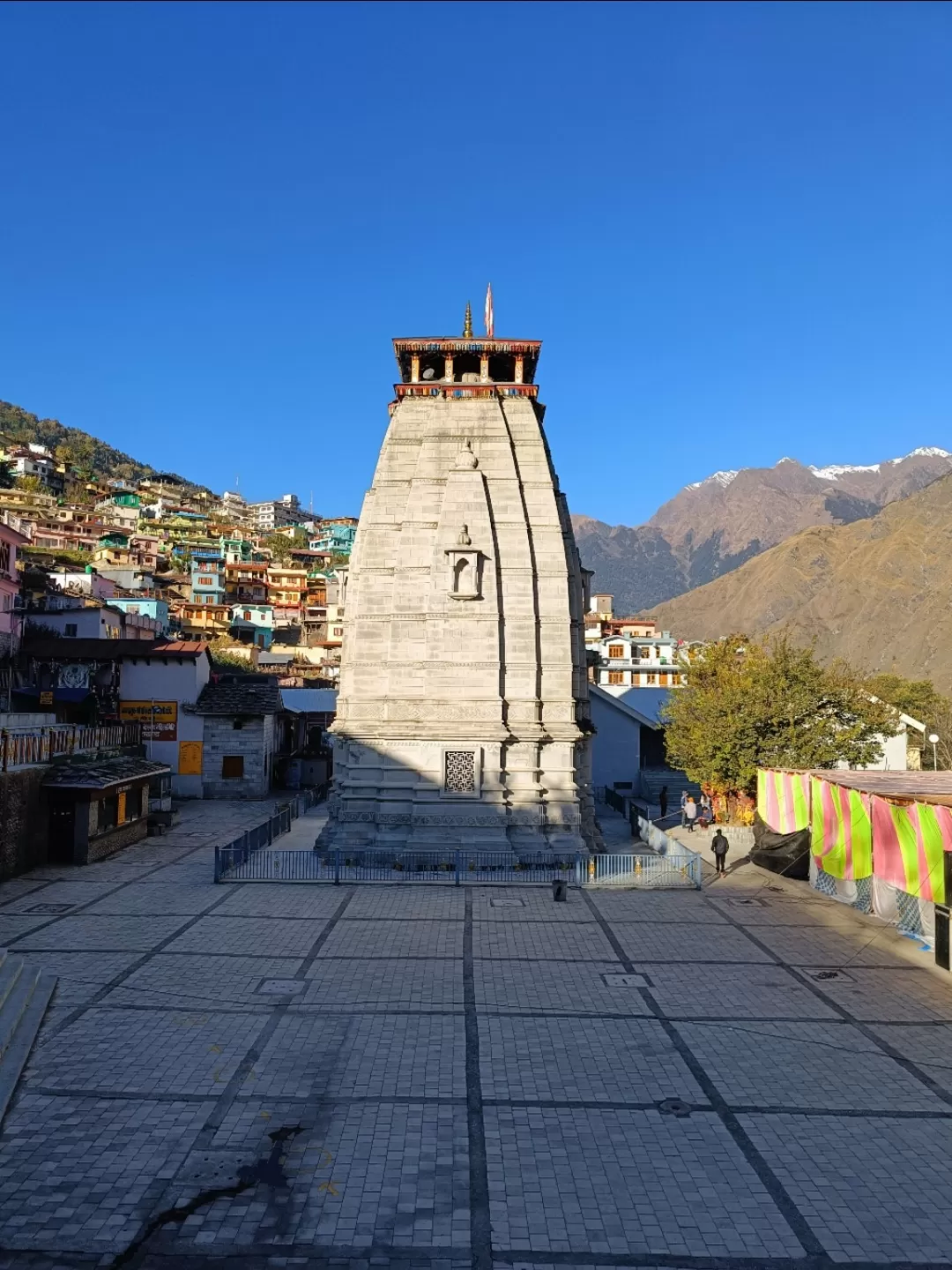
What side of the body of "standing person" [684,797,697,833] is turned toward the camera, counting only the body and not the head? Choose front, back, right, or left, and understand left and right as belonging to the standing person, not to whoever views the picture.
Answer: back

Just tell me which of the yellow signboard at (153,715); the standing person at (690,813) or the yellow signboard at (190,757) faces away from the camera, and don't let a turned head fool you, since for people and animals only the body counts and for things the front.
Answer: the standing person

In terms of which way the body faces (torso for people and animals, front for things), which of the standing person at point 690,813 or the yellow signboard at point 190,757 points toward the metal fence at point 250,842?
the yellow signboard

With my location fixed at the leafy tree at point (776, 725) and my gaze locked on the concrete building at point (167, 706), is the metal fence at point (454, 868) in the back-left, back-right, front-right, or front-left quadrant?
front-left

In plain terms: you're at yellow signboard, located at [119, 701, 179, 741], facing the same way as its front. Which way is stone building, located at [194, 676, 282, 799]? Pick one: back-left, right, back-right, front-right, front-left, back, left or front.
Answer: left

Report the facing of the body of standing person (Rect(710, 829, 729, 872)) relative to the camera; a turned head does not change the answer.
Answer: away from the camera

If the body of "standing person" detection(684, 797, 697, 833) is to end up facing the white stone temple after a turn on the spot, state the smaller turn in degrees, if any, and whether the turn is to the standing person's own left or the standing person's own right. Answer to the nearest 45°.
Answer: approximately 135° to the standing person's own left

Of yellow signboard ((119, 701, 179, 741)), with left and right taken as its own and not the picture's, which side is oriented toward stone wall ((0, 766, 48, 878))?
front

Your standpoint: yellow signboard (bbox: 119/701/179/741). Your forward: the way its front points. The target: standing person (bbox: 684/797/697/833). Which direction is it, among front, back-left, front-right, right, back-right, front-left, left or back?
front-left

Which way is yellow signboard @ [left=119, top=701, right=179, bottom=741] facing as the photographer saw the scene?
facing the viewer

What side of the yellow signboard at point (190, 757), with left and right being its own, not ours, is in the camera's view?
front

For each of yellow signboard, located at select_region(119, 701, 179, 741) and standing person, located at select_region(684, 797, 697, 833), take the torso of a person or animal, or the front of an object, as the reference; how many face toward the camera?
1
